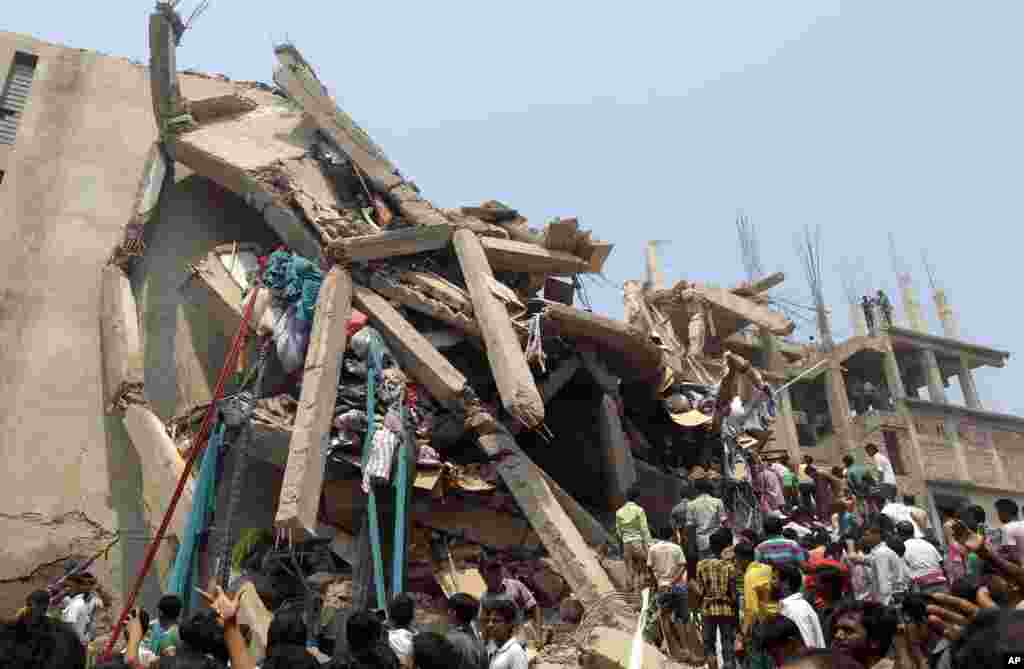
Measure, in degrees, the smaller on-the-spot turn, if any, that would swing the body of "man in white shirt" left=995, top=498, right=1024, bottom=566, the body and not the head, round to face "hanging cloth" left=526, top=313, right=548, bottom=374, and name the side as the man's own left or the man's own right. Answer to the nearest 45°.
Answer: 0° — they already face it

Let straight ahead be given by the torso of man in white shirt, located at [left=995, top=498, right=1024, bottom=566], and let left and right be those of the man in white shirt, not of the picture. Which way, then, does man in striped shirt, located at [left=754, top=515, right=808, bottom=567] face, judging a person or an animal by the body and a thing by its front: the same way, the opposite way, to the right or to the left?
to the right

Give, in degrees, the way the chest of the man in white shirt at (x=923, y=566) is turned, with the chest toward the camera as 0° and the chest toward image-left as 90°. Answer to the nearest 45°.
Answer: approximately 135°

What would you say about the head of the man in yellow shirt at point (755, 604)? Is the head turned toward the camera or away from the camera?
away from the camera

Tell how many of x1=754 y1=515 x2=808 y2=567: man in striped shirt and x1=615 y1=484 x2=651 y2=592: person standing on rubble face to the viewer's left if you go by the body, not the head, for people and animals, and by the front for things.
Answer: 0

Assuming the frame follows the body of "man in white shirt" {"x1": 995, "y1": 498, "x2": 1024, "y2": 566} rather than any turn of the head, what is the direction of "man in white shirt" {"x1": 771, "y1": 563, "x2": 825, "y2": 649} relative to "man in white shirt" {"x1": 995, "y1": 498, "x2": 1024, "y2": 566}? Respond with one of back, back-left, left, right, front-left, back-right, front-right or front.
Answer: front-left

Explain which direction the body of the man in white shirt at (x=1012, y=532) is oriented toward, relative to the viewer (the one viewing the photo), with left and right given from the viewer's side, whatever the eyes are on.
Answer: facing to the left of the viewer

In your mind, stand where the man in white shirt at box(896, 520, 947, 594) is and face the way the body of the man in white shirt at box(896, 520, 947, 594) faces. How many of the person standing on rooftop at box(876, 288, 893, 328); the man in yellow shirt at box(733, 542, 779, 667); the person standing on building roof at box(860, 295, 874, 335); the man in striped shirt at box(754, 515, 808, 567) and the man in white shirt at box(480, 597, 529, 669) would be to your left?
3

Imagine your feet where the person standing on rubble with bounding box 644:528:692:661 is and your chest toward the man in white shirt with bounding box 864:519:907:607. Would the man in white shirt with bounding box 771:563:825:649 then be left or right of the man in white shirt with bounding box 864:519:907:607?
right

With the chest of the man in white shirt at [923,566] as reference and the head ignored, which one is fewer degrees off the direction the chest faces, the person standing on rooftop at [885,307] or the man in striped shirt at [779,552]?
the person standing on rooftop

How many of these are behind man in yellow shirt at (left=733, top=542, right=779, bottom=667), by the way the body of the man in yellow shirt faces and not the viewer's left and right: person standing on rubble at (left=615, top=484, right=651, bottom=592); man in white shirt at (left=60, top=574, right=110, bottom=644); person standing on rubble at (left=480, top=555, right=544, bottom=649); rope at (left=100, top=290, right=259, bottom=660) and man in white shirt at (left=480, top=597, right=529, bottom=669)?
0

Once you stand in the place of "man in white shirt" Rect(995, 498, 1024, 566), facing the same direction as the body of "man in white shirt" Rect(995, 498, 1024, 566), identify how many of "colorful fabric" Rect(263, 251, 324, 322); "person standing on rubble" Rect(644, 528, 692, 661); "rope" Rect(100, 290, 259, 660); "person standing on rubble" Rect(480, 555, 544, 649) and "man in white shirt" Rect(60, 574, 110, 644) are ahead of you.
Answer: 5

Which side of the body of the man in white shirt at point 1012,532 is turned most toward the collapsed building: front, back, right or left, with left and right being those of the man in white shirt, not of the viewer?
front
